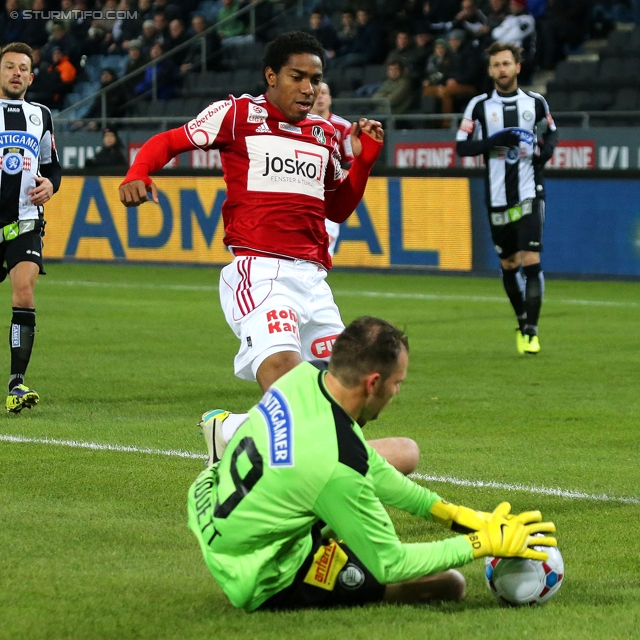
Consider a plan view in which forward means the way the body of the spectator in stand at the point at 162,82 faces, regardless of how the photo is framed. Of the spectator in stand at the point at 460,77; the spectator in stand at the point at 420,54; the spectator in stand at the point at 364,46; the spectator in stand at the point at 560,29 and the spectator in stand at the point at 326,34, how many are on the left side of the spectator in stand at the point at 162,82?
5

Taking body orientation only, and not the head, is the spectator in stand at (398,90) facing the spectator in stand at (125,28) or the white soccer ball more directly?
the white soccer ball

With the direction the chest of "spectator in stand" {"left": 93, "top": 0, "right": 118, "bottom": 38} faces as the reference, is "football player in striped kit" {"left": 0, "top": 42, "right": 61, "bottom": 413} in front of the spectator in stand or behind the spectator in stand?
in front

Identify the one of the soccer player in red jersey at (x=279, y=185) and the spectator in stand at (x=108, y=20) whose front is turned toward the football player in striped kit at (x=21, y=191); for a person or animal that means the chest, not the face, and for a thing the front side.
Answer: the spectator in stand

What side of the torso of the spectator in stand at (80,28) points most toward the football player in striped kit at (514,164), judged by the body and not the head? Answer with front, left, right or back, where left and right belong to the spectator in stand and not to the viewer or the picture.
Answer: front

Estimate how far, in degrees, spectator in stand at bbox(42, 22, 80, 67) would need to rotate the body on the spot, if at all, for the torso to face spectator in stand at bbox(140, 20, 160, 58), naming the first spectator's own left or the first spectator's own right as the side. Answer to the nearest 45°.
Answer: approximately 45° to the first spectator's own left

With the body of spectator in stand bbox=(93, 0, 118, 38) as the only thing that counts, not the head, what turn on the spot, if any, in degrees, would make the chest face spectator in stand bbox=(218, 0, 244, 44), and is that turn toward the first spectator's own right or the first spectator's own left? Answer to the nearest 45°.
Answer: approximately 45° to the first spectator's own left

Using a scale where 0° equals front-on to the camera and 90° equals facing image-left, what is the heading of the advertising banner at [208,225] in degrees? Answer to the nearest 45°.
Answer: approximately 0°

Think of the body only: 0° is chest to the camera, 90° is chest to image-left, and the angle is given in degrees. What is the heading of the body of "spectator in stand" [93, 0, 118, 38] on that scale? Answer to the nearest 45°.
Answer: approximately 0°

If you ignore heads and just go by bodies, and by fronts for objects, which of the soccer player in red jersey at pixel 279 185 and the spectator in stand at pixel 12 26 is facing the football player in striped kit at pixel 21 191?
the spectator in stand

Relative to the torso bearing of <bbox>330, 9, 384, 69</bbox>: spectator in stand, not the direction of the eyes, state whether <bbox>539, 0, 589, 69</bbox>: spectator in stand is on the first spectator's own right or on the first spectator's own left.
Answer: on the first spectator's own left

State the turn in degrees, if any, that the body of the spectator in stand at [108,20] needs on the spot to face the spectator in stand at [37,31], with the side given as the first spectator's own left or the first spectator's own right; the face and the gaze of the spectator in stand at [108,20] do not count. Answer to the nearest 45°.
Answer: approximately 90° to the first spectator's own right

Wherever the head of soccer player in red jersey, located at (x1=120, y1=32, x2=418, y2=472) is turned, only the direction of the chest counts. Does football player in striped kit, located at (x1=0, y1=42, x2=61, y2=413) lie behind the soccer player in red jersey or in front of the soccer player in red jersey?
behind

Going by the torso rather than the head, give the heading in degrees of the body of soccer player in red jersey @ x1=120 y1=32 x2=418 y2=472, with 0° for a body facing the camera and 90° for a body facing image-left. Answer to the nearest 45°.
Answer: approximately 315°

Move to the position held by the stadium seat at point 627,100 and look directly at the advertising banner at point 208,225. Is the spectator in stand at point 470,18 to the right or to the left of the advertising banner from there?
right
